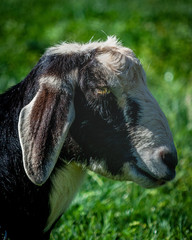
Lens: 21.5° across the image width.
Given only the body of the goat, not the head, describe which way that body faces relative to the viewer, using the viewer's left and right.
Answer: facing to the right of the viewer
